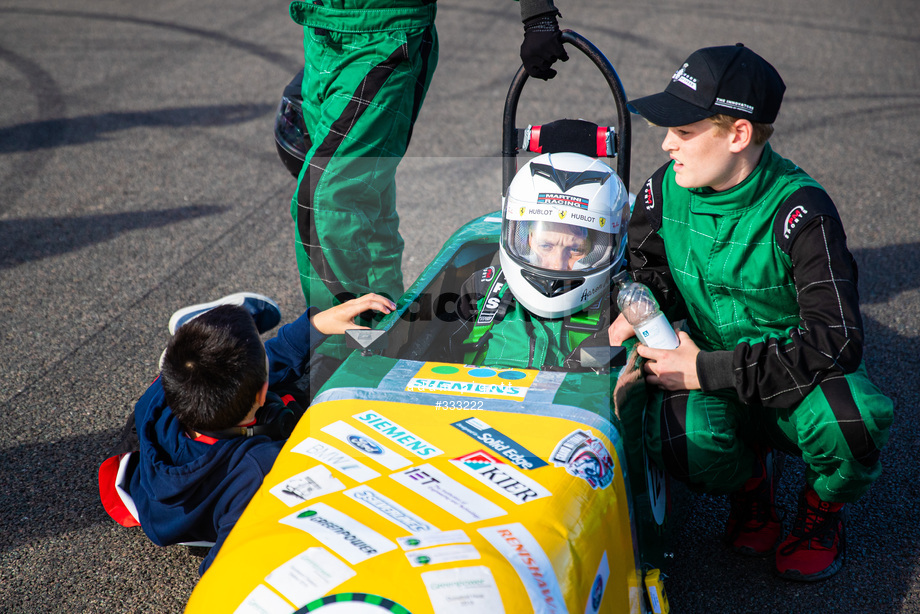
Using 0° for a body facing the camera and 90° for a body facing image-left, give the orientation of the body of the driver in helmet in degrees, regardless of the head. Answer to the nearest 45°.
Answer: approximately 0°
